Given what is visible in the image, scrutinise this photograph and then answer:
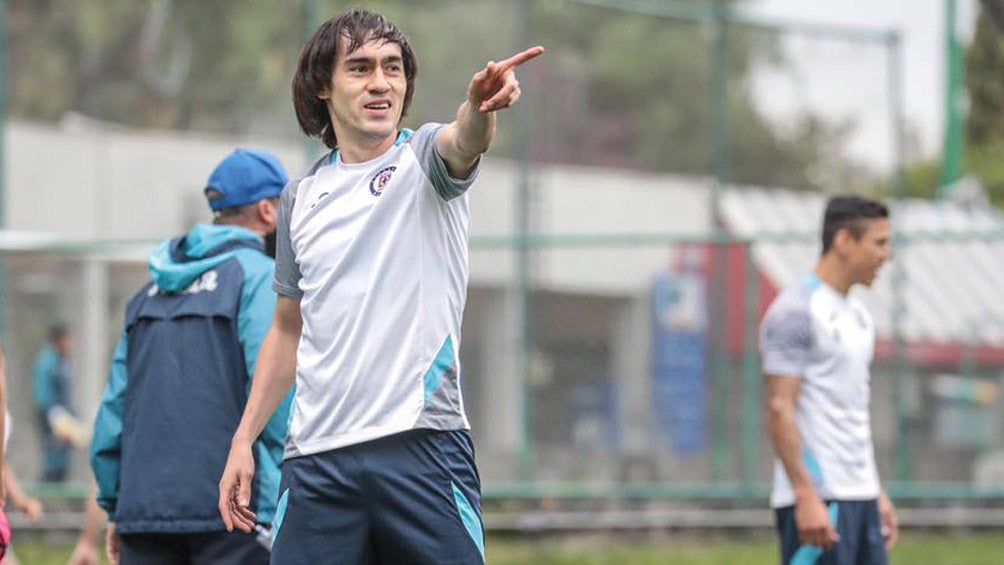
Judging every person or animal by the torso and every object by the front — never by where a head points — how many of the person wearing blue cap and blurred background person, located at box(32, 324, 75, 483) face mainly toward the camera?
0

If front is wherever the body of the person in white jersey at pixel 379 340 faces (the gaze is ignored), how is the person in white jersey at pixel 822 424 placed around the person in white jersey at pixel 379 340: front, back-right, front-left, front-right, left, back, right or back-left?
back-left

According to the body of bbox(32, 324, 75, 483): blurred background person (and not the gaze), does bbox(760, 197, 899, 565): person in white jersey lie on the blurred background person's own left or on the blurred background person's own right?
on the blurred background person's own right

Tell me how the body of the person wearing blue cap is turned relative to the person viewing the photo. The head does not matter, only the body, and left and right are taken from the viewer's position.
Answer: facing away from the viewer and to the right of the viewer

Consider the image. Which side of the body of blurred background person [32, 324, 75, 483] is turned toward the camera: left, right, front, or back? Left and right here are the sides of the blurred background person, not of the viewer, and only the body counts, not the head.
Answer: right

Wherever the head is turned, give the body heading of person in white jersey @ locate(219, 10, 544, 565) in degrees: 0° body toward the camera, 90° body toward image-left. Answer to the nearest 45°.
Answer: approximately 0°

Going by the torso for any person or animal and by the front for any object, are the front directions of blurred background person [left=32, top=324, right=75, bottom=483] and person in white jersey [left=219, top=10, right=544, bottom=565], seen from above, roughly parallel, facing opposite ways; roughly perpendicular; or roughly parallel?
roughly perpendicular

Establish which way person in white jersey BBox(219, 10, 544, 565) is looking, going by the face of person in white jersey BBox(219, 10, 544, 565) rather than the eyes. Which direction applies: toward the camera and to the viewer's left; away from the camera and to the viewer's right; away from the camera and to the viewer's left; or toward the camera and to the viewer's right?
toward the camera and to the viewer's right

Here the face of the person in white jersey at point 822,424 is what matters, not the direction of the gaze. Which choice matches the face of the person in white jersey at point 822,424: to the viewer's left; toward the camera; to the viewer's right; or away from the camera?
to the viewer's right

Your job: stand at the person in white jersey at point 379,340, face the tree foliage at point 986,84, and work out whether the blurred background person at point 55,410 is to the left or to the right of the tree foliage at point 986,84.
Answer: left
